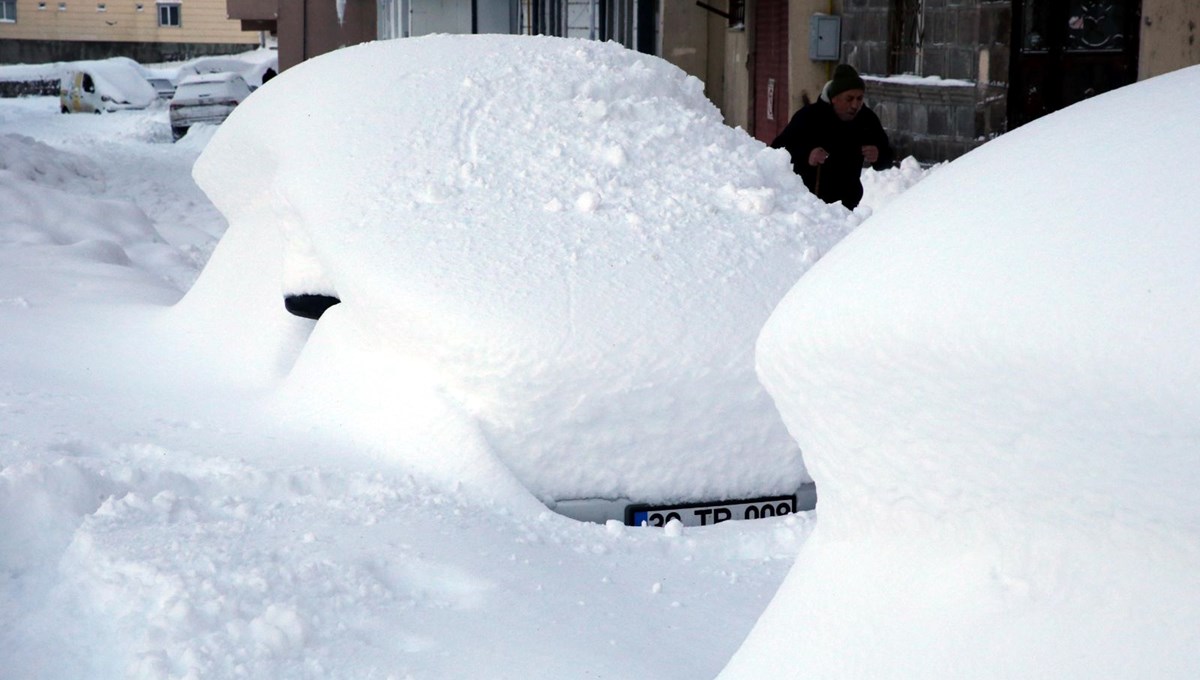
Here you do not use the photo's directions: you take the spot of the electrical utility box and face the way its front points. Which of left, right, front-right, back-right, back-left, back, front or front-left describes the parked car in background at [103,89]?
back-right

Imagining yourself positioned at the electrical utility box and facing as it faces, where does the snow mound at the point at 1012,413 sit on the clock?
The snow mound is roughly at 12 o'clock from the electrical utility box.

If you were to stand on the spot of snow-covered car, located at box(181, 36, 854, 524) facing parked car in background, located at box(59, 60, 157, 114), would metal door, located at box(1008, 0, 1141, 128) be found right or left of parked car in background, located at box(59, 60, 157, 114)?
right

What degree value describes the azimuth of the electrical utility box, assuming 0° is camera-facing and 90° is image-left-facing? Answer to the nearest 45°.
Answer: approximately 0°

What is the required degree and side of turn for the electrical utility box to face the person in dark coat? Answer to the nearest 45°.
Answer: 0° — it already faces them

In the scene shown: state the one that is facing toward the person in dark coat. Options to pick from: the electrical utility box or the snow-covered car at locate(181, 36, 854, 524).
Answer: the electrical utility box

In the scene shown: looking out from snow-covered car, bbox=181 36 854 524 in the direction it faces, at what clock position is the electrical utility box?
The electrical utility box is roughly at 8 o'clock from the snow-covered car.

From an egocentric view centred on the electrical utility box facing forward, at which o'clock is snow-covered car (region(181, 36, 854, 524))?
The snow-covered car is roughly at 12 o'clock from the electrical utility box.
